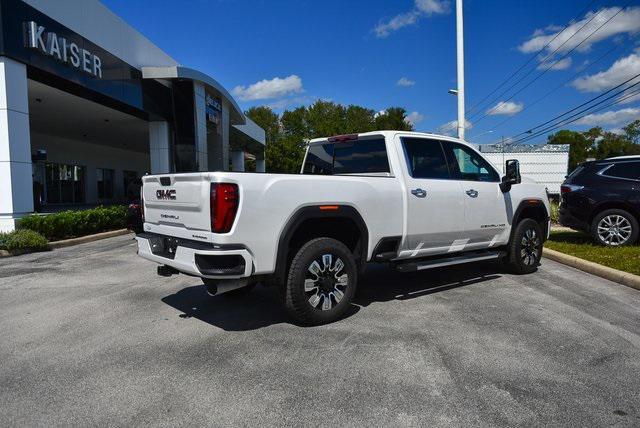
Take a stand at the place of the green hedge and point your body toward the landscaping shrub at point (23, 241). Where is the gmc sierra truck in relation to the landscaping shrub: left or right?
left

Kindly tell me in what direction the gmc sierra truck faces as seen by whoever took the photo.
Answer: facing away from the viewer and to the right of the viewer

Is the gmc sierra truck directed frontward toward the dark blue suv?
yes

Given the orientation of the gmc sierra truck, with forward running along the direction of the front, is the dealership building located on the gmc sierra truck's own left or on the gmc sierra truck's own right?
on the gmc sierra truck's own left

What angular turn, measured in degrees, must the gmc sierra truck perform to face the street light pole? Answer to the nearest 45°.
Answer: approximately 45° to its left

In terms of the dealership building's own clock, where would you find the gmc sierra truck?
The gmc sierra truck is roughly at 1 o'clock from the dealership building.

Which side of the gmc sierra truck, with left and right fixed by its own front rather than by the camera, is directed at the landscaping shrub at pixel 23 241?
left
